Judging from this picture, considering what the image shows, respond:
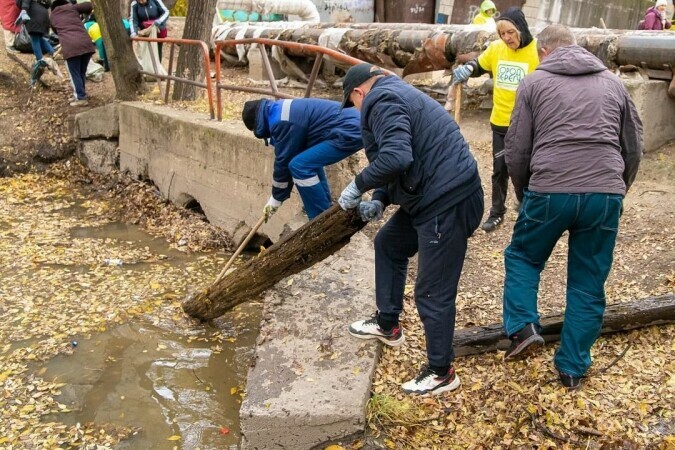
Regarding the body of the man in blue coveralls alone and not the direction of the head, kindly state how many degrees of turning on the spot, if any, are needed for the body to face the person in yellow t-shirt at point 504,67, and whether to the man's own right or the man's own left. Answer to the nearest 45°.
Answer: approximately 180°

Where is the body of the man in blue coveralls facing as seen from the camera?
to the viewer's left

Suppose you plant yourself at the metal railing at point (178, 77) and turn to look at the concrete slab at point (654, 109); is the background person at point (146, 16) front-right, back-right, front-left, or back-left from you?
back-left

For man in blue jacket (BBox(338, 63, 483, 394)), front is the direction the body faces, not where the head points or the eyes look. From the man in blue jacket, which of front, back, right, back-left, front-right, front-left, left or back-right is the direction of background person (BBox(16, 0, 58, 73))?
front-right

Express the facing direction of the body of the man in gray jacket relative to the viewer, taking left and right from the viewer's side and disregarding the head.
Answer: facing away from the viewer

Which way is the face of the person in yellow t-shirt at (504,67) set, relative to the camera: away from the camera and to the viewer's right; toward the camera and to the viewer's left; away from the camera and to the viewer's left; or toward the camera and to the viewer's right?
toward the camera and to the viewer's left

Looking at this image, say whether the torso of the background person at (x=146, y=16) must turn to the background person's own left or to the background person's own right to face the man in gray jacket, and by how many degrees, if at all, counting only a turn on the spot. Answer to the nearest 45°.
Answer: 0° — they already face them

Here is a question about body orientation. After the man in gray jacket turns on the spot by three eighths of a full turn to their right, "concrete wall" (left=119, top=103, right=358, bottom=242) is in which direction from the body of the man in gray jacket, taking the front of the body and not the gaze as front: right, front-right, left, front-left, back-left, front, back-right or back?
back

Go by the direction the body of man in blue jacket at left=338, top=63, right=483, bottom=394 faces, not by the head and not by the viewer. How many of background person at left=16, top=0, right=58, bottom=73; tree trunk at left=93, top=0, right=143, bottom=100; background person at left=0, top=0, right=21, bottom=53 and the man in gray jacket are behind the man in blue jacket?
1

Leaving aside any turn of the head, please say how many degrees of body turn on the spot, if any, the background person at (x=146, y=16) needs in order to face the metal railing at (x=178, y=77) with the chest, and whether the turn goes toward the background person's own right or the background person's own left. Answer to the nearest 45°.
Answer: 0° — they already face it

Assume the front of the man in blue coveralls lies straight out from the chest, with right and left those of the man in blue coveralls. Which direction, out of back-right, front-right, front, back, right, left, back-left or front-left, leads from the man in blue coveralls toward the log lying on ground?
back-left

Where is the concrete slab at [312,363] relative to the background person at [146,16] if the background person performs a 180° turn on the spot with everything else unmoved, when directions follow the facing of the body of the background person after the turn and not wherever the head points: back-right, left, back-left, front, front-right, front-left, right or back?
back

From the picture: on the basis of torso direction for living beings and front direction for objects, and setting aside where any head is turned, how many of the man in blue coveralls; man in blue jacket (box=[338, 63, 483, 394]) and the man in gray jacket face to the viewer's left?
2

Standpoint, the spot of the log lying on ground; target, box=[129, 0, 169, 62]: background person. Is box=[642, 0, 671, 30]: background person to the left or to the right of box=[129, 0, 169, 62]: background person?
right

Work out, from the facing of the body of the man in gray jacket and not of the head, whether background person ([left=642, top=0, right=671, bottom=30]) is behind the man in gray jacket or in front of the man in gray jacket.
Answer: in front

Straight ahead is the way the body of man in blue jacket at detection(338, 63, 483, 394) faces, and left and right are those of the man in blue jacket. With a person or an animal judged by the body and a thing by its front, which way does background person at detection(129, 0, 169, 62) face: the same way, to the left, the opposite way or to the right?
to the left

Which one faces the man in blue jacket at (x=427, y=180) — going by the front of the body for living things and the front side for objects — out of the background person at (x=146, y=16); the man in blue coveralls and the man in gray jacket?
the background person

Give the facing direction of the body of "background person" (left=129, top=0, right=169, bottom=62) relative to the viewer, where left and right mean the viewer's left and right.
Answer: facing the viewer

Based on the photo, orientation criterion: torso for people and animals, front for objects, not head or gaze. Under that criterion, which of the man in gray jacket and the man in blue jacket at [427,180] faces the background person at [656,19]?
the man in gray jacket

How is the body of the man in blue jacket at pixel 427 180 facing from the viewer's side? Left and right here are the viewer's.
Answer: facing to the left of the viewer
